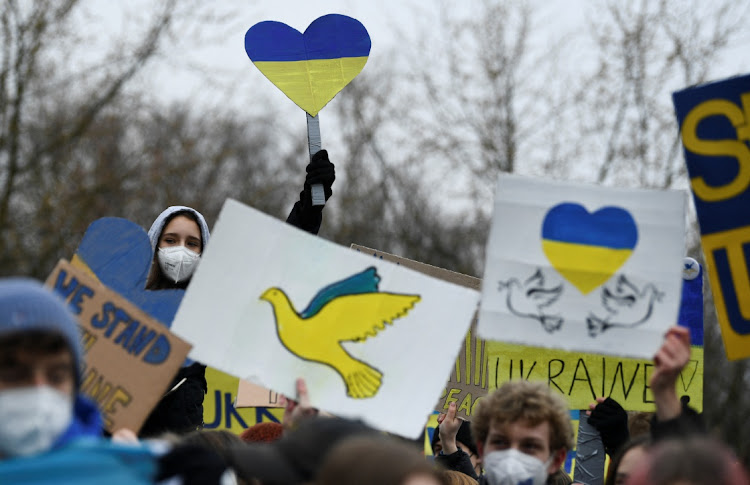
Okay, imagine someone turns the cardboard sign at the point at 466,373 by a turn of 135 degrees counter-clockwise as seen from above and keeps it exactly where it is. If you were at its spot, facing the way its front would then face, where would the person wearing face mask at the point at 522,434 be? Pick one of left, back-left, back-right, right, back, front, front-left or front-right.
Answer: back-right

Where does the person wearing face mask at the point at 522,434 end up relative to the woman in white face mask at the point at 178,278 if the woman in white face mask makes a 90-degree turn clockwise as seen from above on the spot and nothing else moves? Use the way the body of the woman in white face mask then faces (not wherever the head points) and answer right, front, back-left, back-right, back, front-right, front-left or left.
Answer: back-left

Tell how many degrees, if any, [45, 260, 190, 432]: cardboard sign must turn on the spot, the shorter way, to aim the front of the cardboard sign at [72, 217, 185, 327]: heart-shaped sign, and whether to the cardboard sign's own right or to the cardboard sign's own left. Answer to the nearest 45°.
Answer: approximately 180°

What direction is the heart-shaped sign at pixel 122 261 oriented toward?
toward the camera

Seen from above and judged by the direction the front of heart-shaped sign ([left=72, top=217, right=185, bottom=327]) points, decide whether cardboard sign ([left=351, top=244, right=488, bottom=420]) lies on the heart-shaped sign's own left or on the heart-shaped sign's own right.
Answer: on the heart-shaped sign's own left

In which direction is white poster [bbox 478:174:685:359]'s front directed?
toward the camera

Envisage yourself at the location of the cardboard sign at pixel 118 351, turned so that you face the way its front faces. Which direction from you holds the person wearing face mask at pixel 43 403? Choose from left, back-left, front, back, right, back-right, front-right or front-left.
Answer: front

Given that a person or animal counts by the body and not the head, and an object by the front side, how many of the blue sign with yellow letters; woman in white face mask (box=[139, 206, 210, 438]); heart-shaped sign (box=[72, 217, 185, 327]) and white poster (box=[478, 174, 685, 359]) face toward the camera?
4

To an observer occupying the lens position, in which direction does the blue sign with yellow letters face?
facing the viewer

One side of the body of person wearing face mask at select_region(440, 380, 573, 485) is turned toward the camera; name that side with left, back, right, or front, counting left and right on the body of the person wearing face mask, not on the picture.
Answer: front

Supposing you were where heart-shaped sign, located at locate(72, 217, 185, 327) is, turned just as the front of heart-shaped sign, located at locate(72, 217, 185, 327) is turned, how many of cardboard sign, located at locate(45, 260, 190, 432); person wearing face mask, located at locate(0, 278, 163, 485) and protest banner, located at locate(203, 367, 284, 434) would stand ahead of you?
2

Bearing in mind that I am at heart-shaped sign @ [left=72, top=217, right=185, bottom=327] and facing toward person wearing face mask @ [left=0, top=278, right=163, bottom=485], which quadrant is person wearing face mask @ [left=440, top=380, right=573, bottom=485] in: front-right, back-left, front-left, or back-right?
front-left
